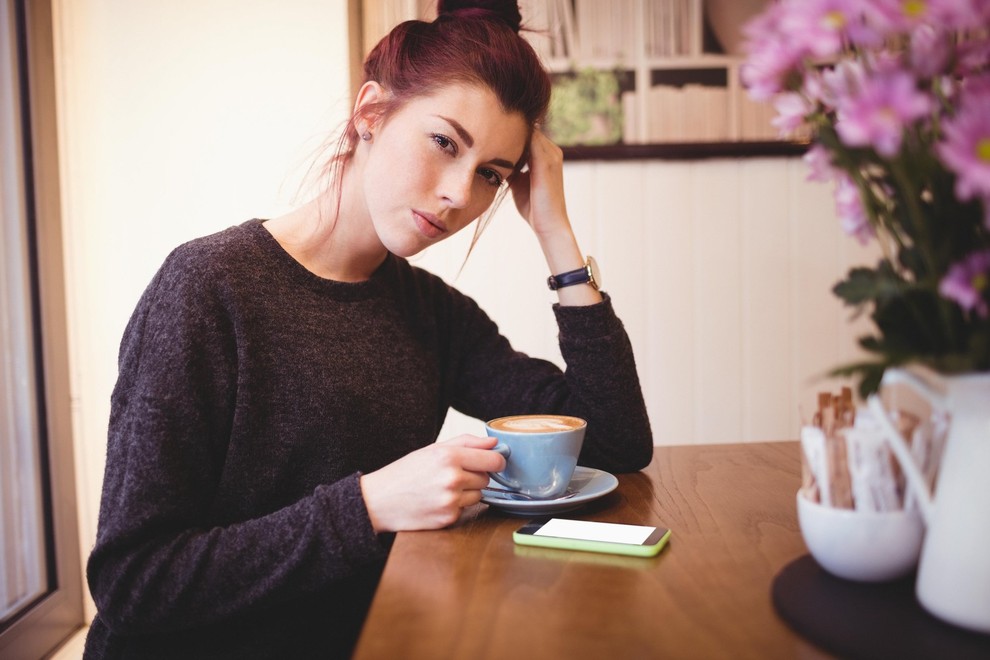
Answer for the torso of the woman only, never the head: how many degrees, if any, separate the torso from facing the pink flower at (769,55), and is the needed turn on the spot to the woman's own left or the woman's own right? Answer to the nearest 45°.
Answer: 0° — they already face it

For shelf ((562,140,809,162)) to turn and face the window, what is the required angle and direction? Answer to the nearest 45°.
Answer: approximately 45° to its right

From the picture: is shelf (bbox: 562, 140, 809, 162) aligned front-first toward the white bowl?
yes

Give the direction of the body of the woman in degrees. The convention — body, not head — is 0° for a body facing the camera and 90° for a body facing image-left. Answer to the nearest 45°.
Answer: approximately 315°

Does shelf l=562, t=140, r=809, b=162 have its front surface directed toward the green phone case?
yes

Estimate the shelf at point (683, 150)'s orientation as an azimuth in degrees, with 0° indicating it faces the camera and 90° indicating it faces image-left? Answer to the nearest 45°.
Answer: approximately 0°
